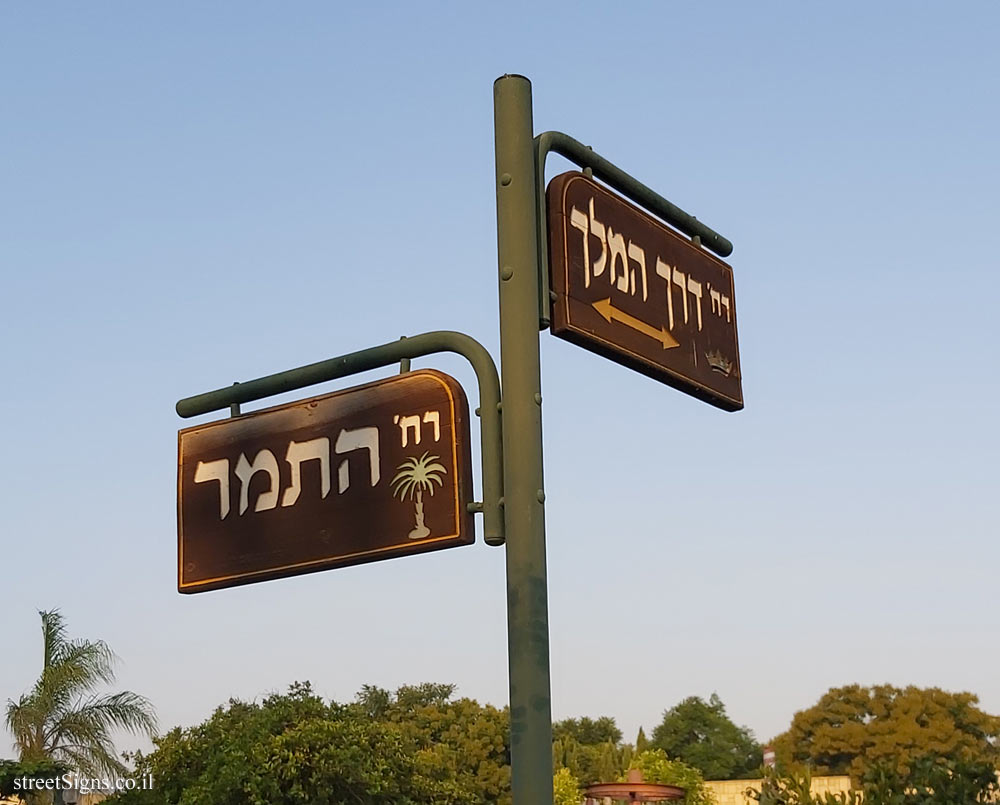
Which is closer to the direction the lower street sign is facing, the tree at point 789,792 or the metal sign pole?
the metal sign pole

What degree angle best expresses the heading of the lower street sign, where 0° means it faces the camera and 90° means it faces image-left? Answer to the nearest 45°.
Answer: approximately 45°

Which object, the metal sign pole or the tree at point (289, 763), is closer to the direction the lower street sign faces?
the metal sign pole

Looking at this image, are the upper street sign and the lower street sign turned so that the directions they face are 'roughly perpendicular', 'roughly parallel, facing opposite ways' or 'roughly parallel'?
roughly perpendicular

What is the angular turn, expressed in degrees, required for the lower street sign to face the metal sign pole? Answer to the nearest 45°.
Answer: approximately 90° to its left

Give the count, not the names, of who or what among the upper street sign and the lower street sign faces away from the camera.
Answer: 0

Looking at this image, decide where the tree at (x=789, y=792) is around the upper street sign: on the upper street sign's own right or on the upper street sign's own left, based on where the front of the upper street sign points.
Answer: on the upper street sign's own left

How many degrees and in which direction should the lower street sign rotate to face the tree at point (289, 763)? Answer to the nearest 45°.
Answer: approximately 135° to its right

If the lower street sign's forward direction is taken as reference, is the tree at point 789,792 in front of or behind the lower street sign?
behind

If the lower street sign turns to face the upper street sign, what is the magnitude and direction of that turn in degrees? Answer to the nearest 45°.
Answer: approximately 135° to its left

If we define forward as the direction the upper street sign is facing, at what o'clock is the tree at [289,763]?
The tree is roughly at 7 o'clock from the upper street sign.
